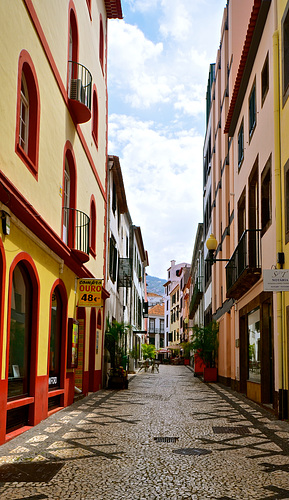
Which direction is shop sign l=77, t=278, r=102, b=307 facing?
toward the camera

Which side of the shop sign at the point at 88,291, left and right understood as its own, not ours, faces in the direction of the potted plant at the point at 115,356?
back

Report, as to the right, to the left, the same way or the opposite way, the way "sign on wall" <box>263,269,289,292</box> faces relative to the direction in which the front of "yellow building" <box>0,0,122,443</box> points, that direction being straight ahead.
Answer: to the right

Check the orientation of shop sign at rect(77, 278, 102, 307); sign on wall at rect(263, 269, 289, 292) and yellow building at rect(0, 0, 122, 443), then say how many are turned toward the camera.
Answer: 2

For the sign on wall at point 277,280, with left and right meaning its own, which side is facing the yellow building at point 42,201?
right

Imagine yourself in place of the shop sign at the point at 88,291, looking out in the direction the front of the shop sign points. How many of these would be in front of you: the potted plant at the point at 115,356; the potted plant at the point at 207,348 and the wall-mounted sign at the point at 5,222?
1

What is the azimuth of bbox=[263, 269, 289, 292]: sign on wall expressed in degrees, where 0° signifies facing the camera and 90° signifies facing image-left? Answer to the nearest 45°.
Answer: approximately 0°

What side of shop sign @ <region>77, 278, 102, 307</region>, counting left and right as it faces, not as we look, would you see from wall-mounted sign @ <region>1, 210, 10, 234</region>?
front

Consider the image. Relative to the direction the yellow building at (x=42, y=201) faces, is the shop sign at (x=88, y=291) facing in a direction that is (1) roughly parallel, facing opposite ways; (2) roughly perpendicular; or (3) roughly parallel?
roughly perpendicular

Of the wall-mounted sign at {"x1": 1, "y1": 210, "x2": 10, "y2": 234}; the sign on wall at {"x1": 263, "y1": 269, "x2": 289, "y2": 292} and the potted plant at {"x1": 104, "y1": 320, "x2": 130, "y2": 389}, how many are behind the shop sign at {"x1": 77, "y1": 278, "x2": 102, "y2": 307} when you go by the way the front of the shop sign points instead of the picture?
1

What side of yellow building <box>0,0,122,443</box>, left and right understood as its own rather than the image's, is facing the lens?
right
